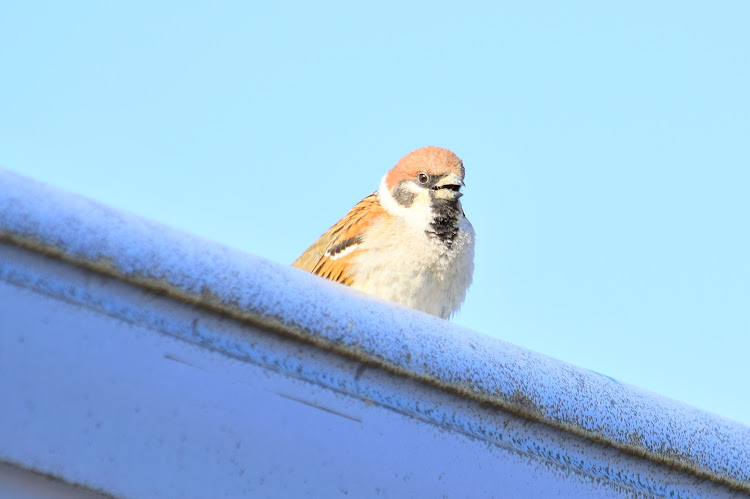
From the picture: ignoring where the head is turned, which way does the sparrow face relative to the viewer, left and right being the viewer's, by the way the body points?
facing the viewer and to the right of the viewer
